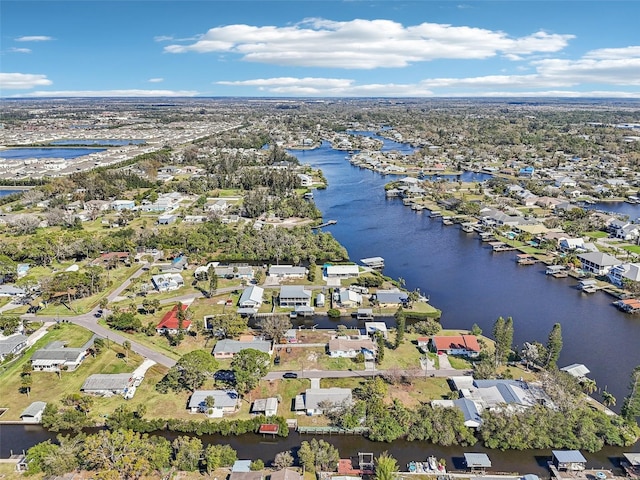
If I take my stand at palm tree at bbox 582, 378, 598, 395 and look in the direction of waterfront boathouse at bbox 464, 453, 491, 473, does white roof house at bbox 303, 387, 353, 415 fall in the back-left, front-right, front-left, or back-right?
front-right

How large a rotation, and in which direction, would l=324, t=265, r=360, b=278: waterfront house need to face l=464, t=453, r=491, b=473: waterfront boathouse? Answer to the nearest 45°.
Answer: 0° — it already faces it

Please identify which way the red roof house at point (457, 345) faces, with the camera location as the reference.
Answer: facing the viewer

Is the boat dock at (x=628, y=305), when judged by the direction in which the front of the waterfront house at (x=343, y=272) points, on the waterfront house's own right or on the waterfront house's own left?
on the waterfront house's own left

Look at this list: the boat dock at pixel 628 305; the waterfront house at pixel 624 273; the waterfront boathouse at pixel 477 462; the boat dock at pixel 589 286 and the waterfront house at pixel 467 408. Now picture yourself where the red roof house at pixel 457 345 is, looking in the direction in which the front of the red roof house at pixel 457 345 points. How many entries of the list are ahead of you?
2

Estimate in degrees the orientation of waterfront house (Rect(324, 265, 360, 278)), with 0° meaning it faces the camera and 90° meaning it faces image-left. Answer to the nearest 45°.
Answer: approximately 0°

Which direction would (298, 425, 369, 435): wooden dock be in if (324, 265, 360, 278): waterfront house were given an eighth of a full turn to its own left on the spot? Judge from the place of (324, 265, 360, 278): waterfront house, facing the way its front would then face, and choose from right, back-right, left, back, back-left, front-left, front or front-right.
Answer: front-right

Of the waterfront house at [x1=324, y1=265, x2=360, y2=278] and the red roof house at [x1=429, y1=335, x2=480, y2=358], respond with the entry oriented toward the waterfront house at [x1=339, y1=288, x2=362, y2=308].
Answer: the waterfront house at [x1=324, y1=265, x2=360, y2=278]

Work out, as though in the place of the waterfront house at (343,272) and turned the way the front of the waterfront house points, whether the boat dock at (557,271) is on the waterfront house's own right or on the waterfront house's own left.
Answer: on the waterfront house's own left

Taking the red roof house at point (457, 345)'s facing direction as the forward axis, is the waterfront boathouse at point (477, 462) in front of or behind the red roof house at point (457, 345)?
in front

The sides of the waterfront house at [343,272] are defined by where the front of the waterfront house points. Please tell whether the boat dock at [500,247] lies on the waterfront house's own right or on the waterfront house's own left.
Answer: on the waterfront house's own left

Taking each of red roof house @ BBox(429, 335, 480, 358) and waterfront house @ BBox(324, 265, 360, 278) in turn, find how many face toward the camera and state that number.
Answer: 2

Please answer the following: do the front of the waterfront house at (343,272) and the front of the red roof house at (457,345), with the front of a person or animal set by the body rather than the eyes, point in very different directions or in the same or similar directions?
same or similar directions

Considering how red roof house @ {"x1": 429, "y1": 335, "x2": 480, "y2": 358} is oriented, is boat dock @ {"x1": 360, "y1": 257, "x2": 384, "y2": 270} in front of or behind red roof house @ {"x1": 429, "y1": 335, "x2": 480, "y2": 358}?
behind

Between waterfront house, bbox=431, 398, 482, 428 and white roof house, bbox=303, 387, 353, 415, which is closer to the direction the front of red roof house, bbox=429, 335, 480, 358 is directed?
the waterfront house
